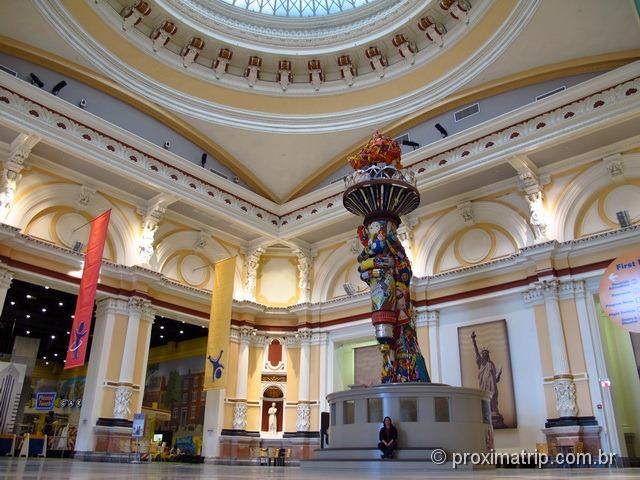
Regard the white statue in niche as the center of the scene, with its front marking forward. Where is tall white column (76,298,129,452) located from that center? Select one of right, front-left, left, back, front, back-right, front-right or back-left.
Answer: front-right

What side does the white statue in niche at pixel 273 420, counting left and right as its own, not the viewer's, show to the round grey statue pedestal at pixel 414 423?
front

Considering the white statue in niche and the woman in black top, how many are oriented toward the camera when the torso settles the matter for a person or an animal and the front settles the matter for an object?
2

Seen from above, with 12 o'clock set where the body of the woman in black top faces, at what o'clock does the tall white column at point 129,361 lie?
The tall white column is roughly at 4 o'clock from the woman in black top.

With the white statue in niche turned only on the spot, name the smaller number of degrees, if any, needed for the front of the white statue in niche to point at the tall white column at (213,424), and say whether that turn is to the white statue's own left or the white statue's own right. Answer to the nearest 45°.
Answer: approximately 45° to the white statue's own right

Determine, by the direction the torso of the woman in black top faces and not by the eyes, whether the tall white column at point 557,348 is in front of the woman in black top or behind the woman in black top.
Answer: behind

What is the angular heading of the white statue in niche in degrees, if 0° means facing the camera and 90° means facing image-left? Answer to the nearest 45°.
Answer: approximately 0°

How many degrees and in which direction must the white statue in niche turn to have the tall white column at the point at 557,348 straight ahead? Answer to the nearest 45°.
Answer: approximately 45° to its left

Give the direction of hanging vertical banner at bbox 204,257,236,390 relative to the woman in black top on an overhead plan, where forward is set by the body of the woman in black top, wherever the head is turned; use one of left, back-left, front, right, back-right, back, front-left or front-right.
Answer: back-right

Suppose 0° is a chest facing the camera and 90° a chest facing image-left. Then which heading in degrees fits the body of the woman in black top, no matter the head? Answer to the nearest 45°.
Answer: approximately 0°
